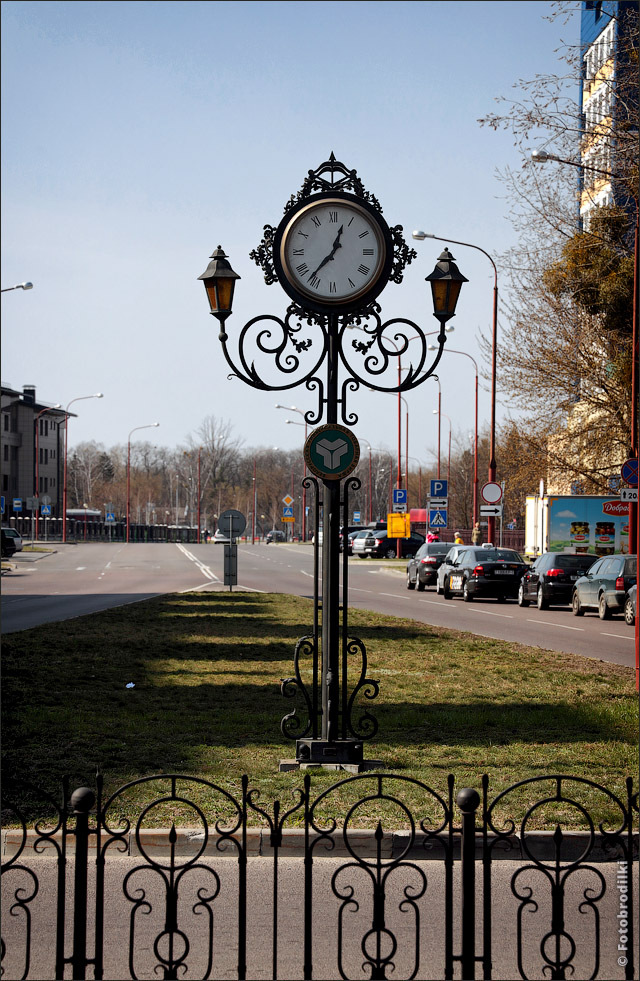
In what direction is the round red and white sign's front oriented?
toward the camera

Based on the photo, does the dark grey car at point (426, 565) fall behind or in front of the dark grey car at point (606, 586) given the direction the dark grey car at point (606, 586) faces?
in front

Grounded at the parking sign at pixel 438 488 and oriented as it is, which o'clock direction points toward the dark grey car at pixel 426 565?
The dark grey car is roughly at 12 o'clock from the parking sign.

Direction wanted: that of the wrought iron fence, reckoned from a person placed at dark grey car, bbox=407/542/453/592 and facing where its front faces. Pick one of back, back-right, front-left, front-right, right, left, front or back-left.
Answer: back-left

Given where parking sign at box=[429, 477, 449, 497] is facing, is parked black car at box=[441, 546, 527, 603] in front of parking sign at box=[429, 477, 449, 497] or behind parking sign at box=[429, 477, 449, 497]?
in front

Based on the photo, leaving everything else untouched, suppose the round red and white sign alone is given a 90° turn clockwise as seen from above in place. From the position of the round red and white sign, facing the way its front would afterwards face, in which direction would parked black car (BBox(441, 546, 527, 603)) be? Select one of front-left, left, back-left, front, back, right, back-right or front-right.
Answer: left

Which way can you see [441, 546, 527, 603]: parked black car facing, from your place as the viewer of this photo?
facing away from the viewer and to the left of the viewer

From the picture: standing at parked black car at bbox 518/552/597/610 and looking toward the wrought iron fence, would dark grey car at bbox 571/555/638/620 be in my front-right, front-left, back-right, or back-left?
front-left

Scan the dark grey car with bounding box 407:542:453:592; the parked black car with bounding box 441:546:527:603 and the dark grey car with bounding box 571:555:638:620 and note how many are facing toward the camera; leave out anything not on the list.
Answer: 0

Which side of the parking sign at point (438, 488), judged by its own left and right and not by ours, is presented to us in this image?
front

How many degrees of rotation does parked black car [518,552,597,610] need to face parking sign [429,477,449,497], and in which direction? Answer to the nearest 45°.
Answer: approximately 45° to its right

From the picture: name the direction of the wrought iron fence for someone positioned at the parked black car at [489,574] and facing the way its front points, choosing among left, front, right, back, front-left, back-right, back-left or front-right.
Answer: back-left

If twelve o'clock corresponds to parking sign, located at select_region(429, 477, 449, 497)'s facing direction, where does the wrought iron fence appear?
The wrought iron fence is roughly at 12 o'clock from the parking sign.

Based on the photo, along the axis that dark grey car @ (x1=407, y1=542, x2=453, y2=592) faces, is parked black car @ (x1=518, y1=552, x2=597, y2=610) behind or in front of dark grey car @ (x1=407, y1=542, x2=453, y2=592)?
behind

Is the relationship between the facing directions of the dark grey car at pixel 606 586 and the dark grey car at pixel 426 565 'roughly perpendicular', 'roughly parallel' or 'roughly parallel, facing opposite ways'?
roughly parallel

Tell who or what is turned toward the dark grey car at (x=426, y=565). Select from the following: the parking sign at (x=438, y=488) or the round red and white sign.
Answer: the parking sign

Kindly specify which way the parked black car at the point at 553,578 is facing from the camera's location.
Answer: facing away from the viewer and to the left of the viewer

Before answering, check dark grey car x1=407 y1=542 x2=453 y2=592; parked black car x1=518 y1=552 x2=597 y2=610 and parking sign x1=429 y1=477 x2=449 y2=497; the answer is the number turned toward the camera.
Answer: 1
